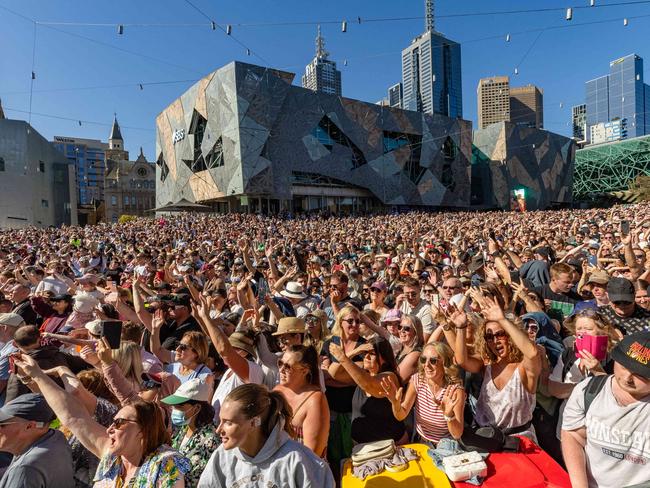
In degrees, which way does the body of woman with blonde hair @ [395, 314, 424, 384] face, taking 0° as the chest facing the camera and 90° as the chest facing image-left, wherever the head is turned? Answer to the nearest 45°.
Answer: approximately 45°

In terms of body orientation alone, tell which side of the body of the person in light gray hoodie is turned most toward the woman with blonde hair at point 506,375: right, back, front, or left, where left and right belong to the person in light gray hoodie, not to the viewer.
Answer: back

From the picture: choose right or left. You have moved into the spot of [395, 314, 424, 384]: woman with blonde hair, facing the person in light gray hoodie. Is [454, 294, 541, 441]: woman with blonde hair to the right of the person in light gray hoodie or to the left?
left

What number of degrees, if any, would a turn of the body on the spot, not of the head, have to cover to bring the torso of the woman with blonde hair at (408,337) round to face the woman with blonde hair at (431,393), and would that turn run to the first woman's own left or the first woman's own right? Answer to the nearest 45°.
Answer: approximately 45° to the first woman's own left

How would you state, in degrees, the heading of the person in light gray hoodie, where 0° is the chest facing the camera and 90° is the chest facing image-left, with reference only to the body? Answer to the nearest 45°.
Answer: approximately 45°

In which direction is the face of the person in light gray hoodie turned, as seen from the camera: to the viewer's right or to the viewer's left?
to the viewer's left

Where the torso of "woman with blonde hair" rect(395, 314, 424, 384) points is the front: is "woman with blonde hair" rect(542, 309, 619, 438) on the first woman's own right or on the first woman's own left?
on the first woman's own left

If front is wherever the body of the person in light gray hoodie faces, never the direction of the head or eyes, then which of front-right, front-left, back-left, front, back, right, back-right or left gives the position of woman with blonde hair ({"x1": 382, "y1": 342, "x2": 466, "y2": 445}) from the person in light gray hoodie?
back

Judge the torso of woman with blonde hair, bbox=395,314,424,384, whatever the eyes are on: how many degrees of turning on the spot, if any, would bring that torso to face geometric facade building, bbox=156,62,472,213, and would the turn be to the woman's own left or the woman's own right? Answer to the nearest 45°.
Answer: approximately 135° to the woman's own right
